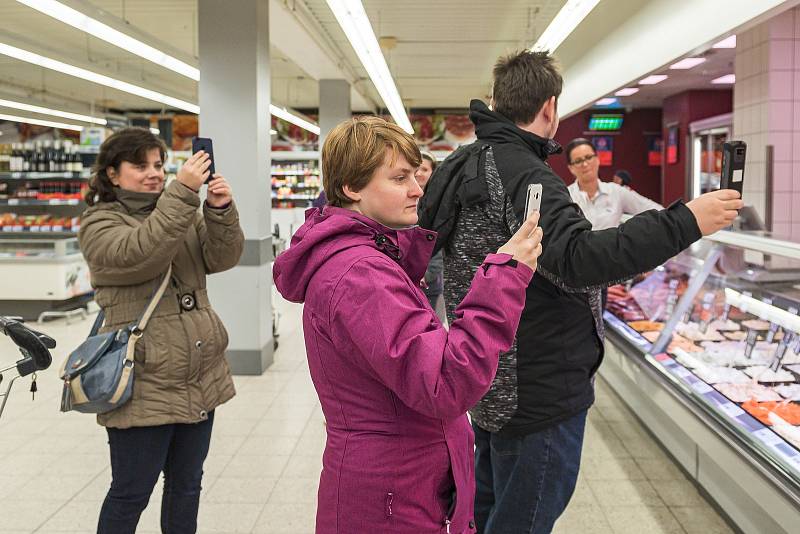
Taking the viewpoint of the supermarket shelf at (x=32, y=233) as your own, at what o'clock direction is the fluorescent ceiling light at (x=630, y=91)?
The fluorescent ceiling light is roughly at 9 o'clock from the supermarket shelf.

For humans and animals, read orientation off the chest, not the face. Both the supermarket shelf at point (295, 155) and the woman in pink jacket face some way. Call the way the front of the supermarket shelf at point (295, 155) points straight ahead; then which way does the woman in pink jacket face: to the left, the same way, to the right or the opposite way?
to the left

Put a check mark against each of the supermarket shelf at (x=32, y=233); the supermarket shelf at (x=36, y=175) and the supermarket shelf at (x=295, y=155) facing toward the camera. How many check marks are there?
3

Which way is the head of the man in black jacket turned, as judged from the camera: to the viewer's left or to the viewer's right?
to the viewer's right

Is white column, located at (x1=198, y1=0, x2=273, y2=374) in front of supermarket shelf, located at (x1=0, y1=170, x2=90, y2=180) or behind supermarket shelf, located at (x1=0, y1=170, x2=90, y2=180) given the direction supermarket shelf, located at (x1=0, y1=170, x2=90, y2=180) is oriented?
in front

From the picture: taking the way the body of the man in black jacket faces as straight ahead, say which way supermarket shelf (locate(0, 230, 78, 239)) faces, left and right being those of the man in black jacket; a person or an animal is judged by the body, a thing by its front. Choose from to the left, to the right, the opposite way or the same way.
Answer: to the right

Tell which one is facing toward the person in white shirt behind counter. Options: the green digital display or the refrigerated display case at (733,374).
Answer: the green digital display

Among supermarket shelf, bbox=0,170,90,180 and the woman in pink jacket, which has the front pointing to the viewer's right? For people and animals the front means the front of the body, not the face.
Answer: the woman in pink jacket

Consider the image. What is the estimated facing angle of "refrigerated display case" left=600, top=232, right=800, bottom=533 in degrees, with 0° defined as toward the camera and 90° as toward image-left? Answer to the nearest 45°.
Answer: approximately 45°

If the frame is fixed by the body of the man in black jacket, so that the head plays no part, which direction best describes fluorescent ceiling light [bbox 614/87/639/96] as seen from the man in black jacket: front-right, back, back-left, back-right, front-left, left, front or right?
front-left

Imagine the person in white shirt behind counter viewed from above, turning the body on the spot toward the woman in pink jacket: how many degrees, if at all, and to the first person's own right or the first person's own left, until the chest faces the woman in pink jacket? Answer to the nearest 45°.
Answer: approximately 45° to the first person's own left

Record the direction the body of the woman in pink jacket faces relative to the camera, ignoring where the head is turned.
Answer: to the viewer's right

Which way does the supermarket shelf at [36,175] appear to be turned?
toward the camera

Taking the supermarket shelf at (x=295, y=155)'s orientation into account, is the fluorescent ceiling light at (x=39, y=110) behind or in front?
in front

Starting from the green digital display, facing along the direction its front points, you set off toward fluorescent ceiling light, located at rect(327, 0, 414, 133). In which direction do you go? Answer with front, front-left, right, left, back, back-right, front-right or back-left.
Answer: front

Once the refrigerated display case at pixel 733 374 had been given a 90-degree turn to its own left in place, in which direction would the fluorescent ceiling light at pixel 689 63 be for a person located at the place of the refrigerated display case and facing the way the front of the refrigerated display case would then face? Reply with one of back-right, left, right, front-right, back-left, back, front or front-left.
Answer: back-left
